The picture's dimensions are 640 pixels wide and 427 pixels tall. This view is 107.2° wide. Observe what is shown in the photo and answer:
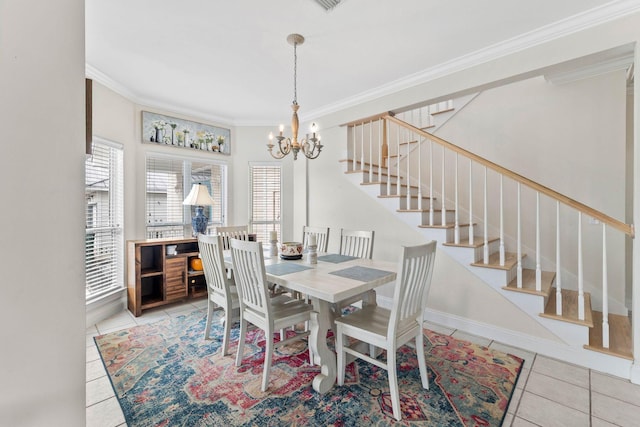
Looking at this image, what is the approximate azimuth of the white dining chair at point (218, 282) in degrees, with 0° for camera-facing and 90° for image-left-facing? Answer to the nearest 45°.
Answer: approximately 225°

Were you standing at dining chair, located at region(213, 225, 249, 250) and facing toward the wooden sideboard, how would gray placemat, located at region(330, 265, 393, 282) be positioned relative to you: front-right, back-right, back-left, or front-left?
back-left

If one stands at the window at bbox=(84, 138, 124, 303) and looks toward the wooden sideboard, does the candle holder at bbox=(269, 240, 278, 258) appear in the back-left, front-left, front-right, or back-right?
front-right

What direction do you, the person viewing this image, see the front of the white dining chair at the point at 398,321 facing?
facing away from the viewer and to the left of the viewer

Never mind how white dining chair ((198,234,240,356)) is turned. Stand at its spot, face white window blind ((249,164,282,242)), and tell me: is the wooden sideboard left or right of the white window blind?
left

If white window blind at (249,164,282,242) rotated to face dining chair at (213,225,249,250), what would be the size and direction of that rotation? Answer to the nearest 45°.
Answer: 0° — it already faces it

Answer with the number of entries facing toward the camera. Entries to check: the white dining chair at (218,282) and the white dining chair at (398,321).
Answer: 0

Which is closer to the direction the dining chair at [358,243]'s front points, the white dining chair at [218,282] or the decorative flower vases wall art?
the white dining chair

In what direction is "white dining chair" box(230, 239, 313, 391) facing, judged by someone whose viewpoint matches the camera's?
facing away from the viewer and to the right of the viewer

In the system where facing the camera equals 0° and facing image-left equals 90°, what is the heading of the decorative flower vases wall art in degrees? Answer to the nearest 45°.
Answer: approximately 315°

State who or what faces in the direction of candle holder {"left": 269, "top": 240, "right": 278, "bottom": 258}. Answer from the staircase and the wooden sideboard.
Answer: the wooden sideboard

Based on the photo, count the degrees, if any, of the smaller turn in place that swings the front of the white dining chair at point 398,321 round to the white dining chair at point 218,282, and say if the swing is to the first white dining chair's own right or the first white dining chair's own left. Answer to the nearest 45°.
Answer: approximately 45° to the first white dining chair's own left

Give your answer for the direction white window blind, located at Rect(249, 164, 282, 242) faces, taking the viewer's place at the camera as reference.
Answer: facing the viewer

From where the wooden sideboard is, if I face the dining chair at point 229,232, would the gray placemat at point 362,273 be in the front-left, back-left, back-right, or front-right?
front-right

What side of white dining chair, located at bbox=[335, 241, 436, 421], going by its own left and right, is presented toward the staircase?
right

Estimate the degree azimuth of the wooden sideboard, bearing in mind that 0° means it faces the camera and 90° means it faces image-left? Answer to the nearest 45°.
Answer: approximately 315°

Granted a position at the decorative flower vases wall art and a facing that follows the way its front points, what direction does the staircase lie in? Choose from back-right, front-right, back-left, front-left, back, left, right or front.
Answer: front
